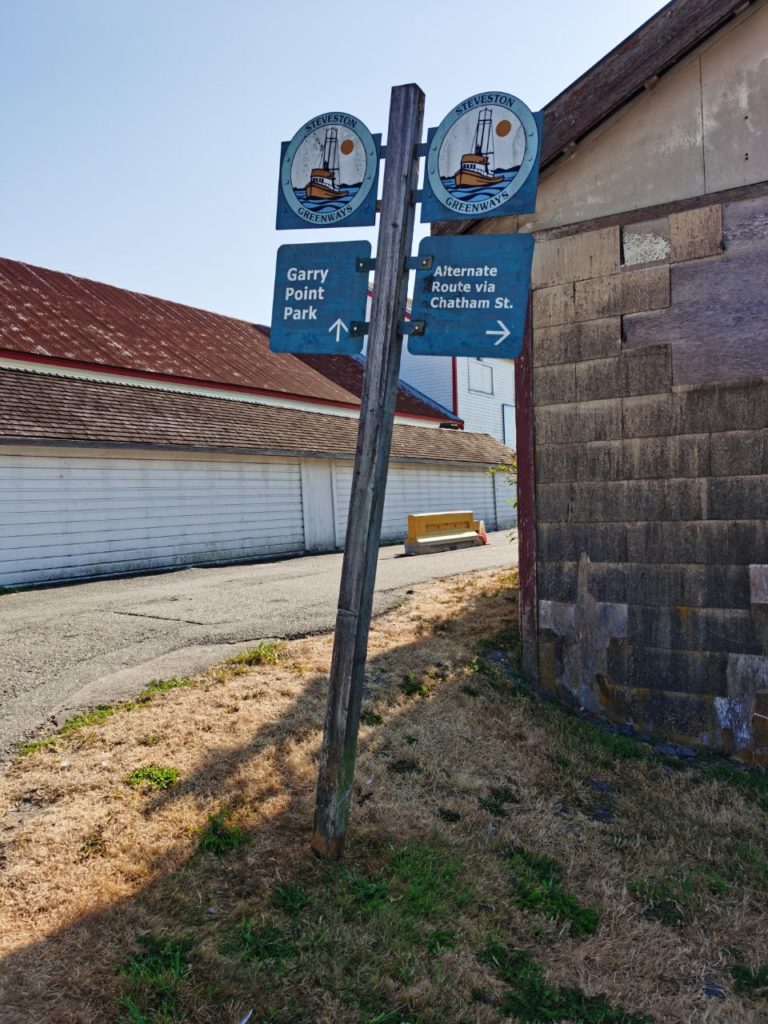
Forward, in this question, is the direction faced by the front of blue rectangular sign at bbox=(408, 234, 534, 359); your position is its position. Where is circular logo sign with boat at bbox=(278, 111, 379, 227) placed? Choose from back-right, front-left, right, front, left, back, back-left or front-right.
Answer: right

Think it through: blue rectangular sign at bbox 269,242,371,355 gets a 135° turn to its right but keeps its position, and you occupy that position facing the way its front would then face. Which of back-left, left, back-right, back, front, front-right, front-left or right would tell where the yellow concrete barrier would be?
front-right

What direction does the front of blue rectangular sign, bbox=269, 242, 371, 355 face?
toward the camera

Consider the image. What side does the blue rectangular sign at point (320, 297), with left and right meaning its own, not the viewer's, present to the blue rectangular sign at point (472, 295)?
left

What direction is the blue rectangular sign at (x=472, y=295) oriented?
toward the camera

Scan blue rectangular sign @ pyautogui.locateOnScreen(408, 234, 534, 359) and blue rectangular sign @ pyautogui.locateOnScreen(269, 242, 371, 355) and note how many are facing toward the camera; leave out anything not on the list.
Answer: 2
